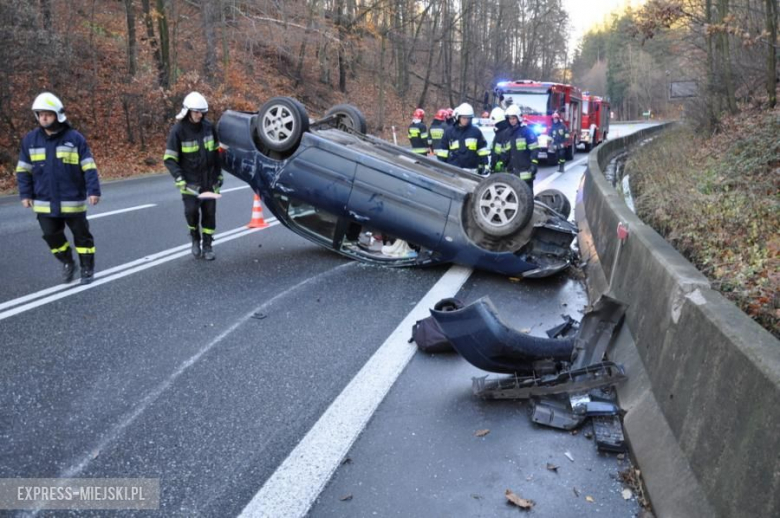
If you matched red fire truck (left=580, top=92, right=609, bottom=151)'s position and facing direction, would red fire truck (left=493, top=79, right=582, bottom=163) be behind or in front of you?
in front

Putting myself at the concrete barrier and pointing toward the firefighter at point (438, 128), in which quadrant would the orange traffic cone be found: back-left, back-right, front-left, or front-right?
front-left

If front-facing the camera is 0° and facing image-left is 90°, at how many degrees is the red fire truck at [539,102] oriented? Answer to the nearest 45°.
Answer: approximately 45°

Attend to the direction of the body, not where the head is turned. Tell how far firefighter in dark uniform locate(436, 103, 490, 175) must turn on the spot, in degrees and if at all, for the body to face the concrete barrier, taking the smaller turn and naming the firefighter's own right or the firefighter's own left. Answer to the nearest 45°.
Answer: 0° — they already face it

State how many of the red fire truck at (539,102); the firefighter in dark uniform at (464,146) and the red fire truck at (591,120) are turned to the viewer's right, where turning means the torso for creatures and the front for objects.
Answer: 0

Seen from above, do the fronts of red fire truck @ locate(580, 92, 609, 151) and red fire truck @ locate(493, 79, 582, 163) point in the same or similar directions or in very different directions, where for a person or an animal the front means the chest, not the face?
same or similar directions

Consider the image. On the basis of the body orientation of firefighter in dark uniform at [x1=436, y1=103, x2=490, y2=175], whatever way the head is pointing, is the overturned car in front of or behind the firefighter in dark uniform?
in front

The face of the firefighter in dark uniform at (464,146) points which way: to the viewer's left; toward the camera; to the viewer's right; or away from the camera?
toward the camera

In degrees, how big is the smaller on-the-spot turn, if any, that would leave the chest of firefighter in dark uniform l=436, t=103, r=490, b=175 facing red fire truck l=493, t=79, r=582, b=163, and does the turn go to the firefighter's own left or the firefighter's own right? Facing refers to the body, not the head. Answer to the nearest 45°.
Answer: approximately 180°

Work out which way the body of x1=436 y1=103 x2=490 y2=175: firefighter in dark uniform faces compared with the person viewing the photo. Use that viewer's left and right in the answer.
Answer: facing the viewer

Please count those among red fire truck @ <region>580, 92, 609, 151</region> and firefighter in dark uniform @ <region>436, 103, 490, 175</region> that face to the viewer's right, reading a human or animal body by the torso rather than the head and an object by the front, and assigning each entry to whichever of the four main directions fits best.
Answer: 0
